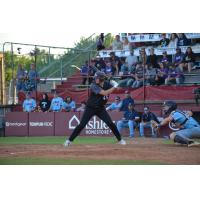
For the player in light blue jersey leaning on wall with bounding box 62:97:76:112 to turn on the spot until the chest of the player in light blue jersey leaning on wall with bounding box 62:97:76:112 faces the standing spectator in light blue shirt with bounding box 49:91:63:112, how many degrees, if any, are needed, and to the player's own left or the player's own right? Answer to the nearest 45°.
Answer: approximately 90° to the player's own right

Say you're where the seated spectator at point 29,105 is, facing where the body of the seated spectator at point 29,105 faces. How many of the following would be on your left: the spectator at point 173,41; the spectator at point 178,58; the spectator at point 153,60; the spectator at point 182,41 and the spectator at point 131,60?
5

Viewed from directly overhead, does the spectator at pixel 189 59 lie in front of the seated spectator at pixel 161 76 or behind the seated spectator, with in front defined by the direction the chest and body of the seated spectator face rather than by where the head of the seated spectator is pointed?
behind

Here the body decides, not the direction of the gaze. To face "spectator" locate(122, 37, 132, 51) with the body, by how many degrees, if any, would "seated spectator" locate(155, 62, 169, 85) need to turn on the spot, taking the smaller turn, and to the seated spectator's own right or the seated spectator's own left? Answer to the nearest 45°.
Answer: approximately 90° to the seated spectator's own right

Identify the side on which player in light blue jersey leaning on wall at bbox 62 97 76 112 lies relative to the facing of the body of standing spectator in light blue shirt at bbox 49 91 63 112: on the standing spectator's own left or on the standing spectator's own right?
on the standing spectator's own left

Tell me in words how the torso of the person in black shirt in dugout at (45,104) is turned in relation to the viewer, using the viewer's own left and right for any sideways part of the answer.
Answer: facing the viewer

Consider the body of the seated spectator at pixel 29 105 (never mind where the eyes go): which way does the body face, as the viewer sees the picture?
toward the camera

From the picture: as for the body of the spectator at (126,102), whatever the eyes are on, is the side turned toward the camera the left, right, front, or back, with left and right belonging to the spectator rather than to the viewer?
front

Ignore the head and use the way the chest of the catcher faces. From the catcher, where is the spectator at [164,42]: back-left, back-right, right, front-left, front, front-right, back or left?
right

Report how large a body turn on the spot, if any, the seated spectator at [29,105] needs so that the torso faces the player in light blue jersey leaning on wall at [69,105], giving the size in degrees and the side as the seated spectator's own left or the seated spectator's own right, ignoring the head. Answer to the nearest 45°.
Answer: approximately 45° to the seated spectator's own left

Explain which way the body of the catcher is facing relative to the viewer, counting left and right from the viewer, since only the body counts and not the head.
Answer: facing to the left of the viewer

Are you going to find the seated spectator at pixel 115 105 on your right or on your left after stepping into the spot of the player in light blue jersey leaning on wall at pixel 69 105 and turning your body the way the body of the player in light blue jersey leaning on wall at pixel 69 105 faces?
on your left

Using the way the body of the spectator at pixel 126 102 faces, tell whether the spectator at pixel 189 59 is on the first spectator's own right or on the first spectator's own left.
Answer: on the first spectator's own left

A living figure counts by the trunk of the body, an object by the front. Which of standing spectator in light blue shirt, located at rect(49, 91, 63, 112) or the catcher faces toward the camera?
the standing spectator in light blue shirt

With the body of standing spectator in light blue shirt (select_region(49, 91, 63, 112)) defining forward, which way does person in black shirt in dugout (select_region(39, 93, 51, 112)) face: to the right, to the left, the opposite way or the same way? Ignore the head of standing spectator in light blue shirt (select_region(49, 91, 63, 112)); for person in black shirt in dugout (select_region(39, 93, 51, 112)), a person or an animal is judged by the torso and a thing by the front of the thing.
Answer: the same way

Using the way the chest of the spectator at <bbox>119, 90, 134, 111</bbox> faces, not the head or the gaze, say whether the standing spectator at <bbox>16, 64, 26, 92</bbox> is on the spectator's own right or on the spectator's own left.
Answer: on the spectator's own right

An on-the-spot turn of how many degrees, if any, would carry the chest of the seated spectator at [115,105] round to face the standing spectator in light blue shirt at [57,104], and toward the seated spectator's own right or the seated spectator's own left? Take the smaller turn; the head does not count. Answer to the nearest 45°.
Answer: approximately 45° to the seated spectator's own right

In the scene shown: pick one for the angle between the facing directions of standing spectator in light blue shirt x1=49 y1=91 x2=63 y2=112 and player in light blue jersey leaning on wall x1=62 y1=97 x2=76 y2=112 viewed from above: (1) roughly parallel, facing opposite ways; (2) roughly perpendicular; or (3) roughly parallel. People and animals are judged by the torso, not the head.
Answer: roughly parallel
